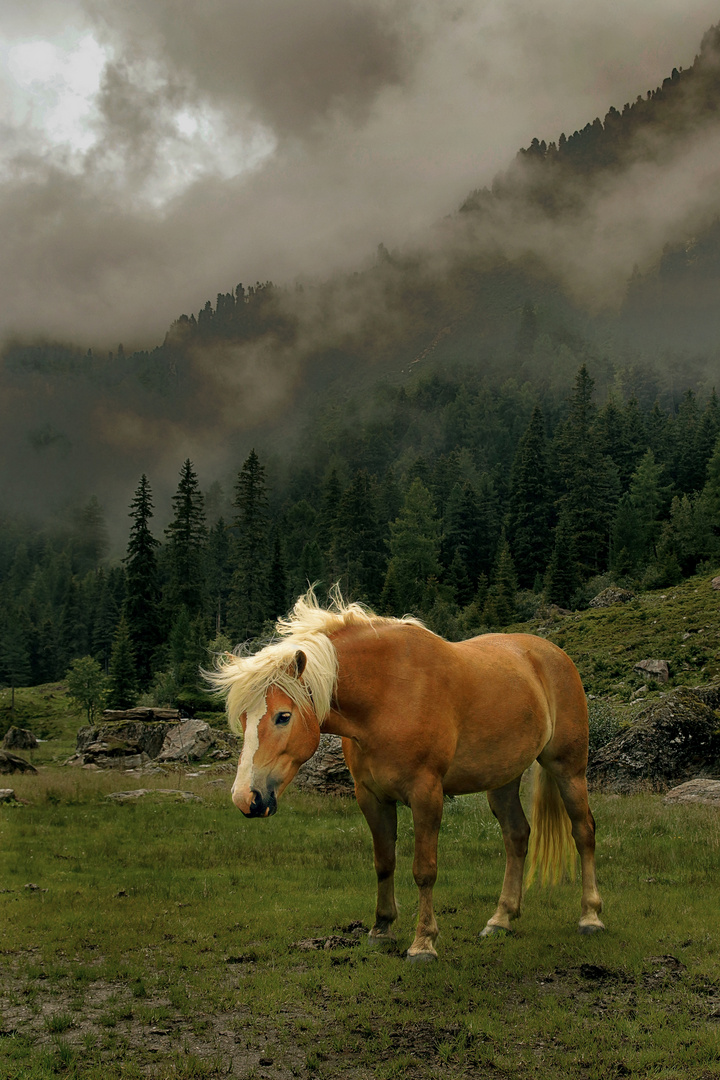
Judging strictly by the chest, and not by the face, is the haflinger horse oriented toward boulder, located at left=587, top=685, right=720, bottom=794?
no

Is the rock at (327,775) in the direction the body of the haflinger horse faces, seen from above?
no

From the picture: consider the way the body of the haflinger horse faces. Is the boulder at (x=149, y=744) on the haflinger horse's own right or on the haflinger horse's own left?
on the haflinger horse's own right

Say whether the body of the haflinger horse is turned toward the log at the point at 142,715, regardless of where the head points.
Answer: no

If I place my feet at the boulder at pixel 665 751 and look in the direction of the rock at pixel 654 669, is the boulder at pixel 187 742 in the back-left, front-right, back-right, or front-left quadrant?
front-left

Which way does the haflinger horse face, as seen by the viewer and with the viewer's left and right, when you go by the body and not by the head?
facing the viewer and to the left of the viewer
